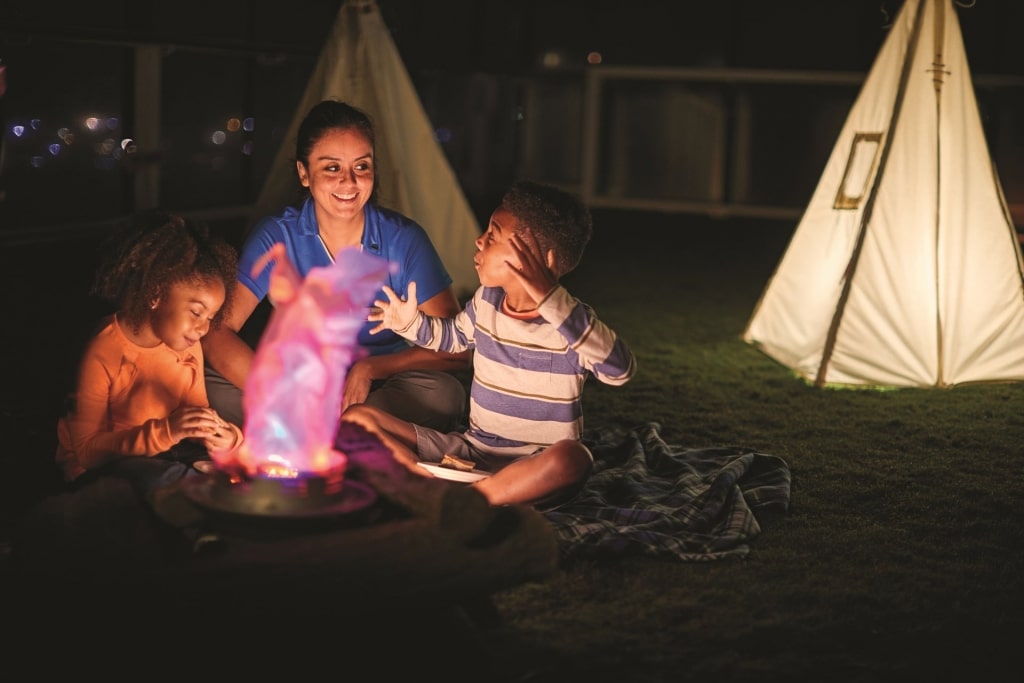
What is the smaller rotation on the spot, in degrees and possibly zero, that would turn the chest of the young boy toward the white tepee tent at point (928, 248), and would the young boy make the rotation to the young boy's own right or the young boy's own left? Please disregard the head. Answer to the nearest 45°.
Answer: approximately 180°

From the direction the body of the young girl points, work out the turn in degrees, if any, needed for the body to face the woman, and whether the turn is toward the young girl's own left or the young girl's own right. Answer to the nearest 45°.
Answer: approximately 90° to the young girl's own left

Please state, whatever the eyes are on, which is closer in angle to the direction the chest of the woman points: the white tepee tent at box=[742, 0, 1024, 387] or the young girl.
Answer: the young girl

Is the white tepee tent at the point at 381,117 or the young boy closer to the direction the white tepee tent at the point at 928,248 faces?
the young boy

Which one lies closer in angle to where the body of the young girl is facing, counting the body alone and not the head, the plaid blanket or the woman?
the plaid blanket

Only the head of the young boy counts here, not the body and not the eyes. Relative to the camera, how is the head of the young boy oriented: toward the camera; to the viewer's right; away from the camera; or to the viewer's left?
to the viewer's left

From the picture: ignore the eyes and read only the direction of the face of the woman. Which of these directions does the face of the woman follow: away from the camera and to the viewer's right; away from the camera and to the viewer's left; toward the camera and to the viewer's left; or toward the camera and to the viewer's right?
toward the camera and to the viewer's right

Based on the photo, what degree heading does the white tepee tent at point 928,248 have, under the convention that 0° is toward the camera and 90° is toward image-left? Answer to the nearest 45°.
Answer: approximately 0°

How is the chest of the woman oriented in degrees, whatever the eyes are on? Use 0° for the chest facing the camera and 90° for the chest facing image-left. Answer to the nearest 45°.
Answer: approximately 0°

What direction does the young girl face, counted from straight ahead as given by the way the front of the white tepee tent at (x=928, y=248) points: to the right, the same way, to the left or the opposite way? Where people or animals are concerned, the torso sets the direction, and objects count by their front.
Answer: to the left

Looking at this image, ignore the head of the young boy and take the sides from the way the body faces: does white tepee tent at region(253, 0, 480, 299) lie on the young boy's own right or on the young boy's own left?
on the young boy's own right

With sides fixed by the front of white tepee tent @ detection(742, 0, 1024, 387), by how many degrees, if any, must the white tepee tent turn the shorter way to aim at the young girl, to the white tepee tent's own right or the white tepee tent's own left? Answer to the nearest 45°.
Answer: approximately 45° to the white tepee tent's own right
